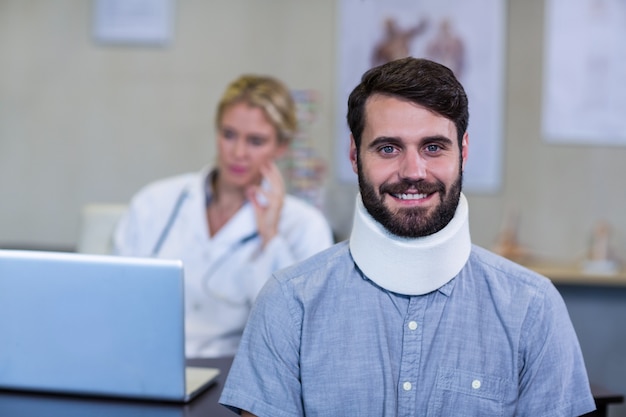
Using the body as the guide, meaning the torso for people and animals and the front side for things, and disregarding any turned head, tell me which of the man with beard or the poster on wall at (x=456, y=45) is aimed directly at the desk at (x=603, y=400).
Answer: the poster on wall

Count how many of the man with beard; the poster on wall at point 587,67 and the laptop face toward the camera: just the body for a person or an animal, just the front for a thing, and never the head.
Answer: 2

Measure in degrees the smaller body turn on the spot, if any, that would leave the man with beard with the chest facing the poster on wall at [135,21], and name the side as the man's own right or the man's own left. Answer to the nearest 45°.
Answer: approximately 135° to the man's own right

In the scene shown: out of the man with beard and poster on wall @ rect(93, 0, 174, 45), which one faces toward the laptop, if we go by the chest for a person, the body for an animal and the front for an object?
the poster on wall

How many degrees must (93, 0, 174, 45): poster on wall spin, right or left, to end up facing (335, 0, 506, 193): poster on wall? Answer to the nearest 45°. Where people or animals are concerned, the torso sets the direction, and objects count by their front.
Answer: approximately 90° to its left

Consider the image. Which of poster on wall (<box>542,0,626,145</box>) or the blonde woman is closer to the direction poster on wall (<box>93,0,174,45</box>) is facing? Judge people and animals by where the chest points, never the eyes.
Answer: the blonde woman

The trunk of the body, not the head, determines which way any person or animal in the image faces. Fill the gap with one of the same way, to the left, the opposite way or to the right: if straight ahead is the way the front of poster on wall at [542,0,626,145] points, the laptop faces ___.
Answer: the opposite way
